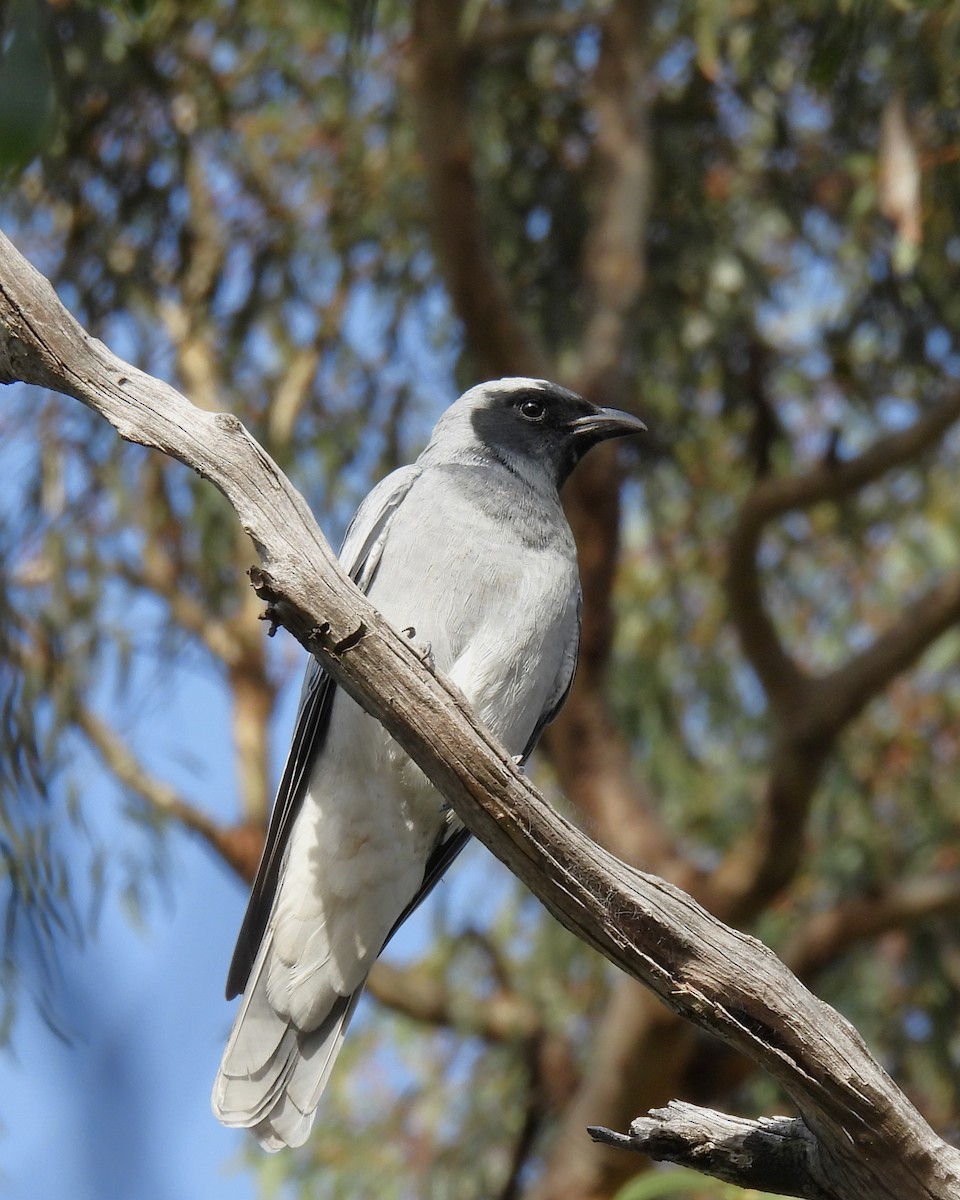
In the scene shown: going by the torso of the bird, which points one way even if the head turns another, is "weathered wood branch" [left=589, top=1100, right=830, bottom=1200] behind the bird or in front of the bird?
in front

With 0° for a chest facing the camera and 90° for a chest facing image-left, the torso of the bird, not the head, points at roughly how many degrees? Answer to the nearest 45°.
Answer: approximately 315°
